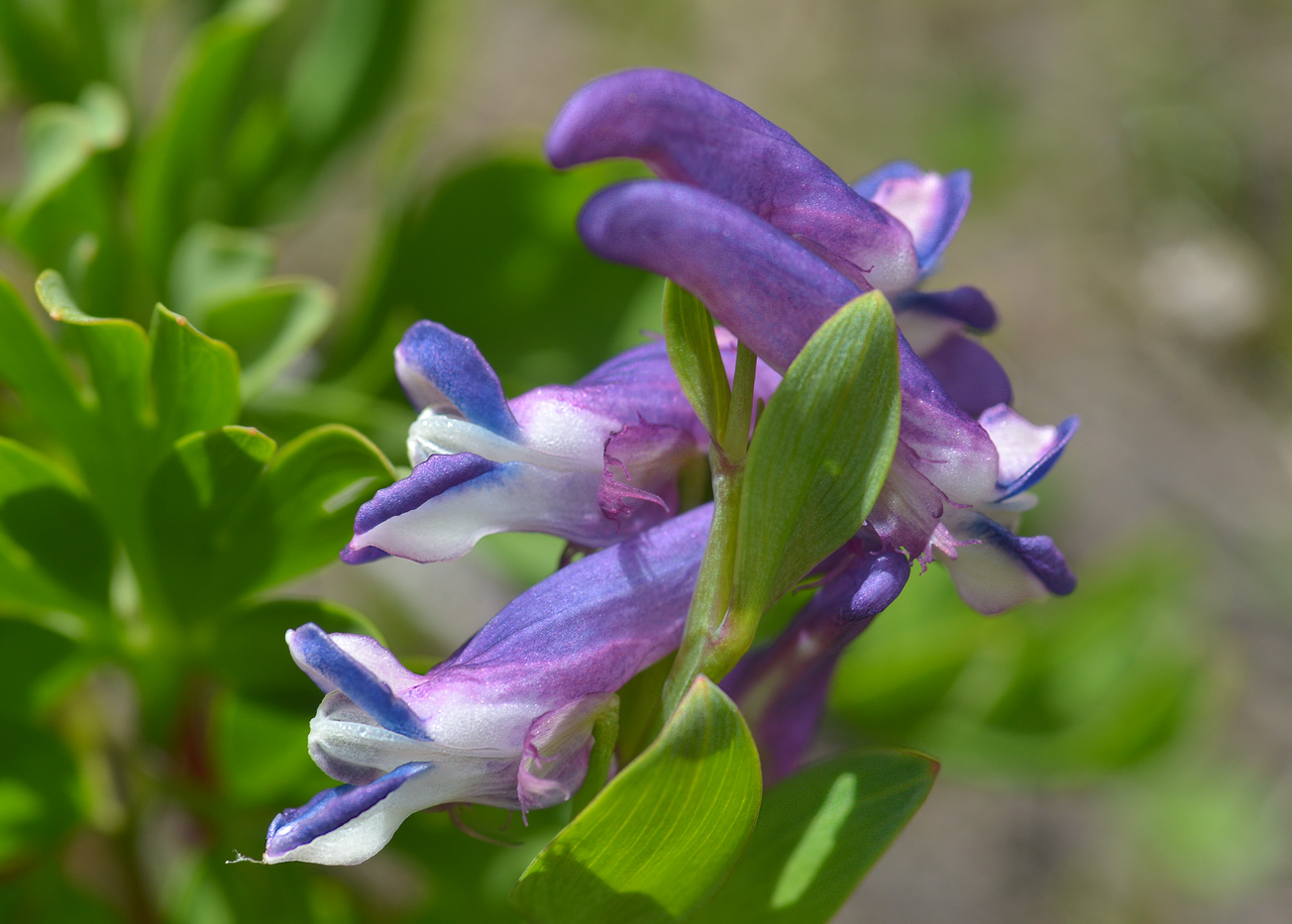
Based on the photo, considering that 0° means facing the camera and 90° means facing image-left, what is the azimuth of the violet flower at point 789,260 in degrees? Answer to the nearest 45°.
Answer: approximately 270°

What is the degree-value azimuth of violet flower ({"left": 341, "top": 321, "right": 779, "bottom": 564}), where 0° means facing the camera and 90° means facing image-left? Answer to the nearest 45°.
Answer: approximately 90°

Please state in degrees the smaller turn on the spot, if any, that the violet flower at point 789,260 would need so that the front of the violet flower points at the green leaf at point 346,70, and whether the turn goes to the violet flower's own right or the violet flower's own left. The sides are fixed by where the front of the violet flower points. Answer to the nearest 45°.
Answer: approximately 135° to the violet flower's own left

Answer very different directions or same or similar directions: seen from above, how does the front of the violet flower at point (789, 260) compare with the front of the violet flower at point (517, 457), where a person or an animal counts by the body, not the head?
very different directions

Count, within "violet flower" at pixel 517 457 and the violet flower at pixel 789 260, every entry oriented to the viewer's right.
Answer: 1
